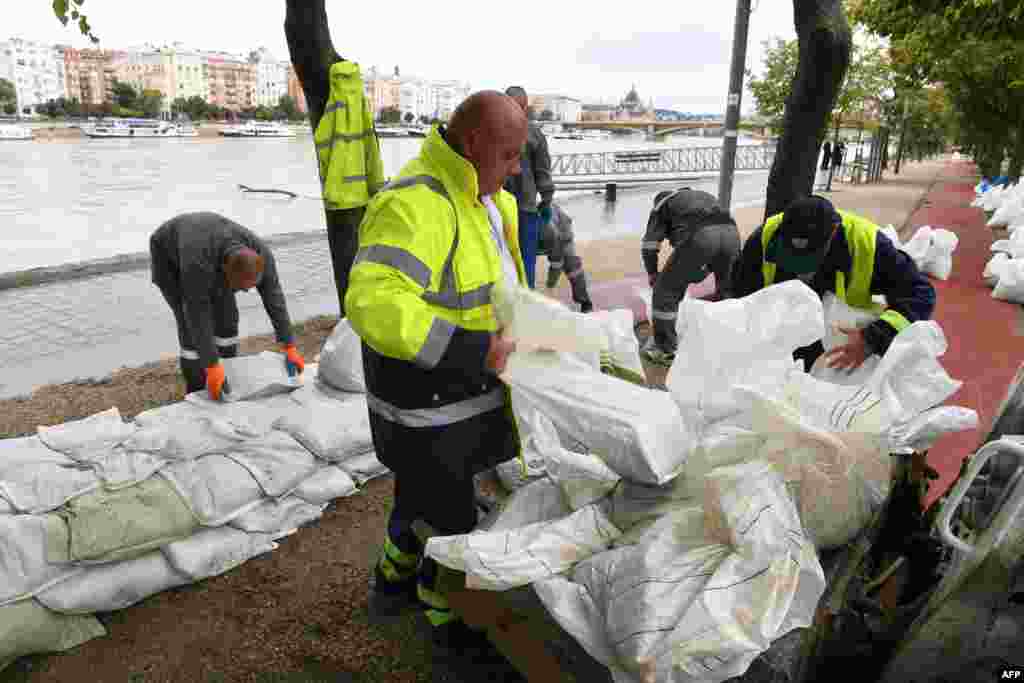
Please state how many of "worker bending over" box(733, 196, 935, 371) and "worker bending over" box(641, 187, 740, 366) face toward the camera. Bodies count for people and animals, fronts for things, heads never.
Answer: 1

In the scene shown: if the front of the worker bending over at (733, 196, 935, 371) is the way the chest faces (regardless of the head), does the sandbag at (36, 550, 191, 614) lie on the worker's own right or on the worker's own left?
on the worker's own right

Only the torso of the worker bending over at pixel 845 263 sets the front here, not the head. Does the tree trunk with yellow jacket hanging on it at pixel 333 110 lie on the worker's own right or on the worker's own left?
on the worker's own right

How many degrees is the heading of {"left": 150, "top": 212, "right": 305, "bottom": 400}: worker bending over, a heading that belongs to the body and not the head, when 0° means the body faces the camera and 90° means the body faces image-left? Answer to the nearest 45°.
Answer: approximately 315°

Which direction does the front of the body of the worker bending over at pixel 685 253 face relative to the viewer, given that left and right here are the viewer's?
facing away from the viewer and to the left of the viewer

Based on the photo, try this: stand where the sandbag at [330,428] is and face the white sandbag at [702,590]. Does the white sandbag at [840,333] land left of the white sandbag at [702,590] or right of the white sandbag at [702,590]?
left

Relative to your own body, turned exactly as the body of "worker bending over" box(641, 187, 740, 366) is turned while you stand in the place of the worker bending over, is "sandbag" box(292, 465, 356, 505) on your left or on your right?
on your left

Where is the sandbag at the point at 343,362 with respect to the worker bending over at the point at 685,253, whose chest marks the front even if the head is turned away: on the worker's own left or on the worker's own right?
on the worker's own left

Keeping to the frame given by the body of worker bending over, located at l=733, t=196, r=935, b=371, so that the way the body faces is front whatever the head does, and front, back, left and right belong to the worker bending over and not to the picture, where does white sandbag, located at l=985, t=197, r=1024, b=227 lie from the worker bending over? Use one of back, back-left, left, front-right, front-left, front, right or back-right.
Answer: back

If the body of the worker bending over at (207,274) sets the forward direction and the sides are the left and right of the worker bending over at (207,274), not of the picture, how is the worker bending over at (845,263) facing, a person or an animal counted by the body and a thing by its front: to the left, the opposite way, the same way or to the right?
to the right

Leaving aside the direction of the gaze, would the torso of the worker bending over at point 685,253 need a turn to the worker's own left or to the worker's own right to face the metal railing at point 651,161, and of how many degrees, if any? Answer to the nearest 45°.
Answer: approximately 45° to the worker's own right

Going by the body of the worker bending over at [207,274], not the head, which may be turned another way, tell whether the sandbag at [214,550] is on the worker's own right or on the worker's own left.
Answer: on the worker's own right

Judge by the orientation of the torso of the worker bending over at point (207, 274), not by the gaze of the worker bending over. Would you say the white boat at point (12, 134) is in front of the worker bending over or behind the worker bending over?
behind
